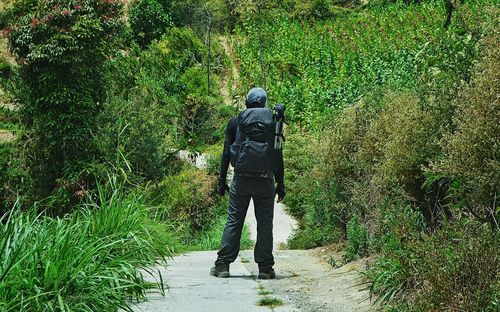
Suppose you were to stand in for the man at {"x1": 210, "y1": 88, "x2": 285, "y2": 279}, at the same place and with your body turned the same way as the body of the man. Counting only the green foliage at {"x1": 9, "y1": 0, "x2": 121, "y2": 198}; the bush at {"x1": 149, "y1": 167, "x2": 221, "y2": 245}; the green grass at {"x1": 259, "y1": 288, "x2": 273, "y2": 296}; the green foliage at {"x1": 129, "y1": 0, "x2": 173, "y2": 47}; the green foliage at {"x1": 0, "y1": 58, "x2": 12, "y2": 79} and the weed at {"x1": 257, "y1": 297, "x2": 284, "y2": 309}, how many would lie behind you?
2

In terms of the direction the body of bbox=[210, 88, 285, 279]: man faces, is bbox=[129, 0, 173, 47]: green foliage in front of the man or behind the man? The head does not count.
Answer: in front

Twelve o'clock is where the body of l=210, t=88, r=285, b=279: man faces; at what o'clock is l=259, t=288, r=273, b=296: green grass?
The green grass is roughly at 6 o'clock from the man.

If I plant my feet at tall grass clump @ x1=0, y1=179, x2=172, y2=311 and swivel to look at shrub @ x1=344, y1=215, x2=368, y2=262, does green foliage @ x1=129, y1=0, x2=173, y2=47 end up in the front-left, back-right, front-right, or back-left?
front-left

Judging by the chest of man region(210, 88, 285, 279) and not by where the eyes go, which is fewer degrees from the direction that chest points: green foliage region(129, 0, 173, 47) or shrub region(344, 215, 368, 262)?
the green foliage

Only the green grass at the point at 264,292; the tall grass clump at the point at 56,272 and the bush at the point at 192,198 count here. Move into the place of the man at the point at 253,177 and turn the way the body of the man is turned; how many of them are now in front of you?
1

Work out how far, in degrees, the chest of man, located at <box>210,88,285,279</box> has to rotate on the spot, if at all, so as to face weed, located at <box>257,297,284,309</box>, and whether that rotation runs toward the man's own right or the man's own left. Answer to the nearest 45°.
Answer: approximately 180°

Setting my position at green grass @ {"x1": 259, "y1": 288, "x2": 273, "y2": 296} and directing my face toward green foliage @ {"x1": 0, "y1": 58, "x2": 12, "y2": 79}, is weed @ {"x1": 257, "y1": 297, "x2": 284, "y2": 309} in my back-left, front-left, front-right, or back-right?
back-left

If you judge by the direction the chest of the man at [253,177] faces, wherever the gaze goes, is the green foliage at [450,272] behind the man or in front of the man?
behind

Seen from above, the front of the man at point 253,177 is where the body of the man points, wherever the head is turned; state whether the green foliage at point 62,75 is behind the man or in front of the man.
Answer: in front

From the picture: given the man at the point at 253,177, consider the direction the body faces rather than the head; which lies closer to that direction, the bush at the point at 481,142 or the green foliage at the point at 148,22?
the green foliage

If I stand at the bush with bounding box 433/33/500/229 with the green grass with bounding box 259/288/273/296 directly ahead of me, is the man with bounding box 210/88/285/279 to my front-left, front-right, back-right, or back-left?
front-right

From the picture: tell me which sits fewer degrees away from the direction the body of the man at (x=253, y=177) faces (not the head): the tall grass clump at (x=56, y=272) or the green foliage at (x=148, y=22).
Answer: the green foliage

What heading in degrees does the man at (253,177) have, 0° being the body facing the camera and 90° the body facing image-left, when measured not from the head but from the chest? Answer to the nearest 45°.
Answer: approximately 180°

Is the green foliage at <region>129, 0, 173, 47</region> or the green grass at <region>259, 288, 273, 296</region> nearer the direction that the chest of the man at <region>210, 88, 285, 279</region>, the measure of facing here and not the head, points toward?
the green foliage
